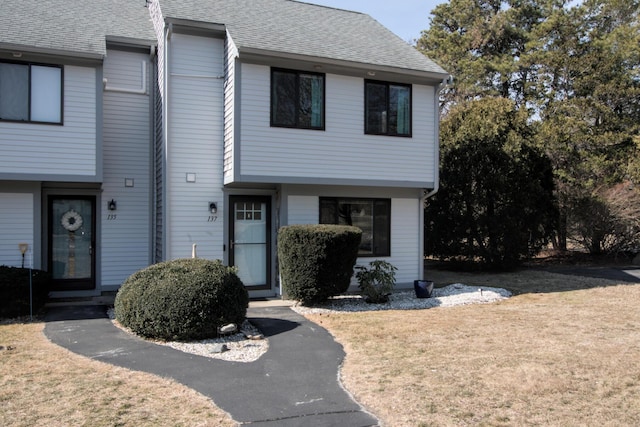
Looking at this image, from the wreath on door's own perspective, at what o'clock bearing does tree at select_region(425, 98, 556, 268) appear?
The tree is roughly at 9 o'clock from the wreath on door.

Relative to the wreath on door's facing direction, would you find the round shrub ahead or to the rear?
ahead

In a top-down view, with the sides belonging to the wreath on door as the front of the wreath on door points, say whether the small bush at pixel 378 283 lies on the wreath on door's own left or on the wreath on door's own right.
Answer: on the wreath on door's own left

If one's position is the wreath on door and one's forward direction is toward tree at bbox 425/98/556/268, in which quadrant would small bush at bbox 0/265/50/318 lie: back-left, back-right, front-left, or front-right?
back-right

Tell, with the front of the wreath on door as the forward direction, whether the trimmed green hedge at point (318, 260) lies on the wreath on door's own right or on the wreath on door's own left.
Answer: on the wreath on door's own left

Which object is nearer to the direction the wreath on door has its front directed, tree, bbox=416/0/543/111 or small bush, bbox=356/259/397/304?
the small bush

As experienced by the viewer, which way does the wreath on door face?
facing the viewer

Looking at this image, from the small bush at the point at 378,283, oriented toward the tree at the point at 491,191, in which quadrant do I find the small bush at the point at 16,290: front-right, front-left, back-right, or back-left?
back-left

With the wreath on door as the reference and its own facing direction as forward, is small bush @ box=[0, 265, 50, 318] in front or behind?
in front

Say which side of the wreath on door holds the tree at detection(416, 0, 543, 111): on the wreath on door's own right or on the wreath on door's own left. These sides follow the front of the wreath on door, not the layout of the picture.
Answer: on the wreath on door's own left
